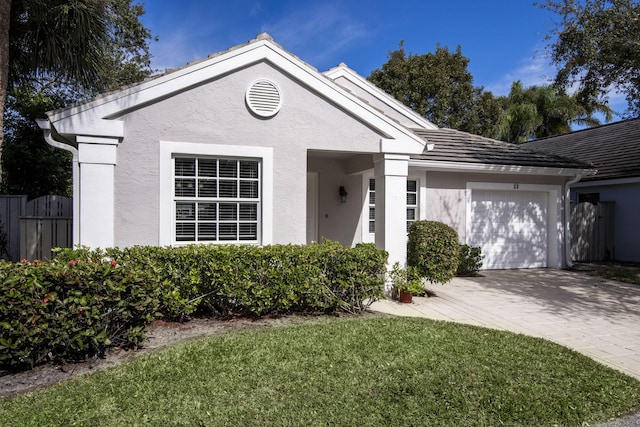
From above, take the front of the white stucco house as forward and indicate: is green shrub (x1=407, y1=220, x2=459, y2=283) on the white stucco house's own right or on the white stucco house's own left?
on the white stucco house's own left

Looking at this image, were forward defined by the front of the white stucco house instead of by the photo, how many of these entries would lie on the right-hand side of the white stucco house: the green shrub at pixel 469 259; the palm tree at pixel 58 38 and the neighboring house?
1

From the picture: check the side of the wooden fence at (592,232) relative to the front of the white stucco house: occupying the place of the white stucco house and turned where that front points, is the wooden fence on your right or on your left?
on your left

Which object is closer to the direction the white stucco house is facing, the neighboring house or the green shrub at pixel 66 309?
the green shrub

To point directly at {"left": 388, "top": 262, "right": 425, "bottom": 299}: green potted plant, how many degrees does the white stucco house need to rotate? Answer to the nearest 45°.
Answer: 0° — it already faces it

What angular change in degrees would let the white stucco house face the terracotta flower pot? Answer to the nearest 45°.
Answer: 0° — it already faces it

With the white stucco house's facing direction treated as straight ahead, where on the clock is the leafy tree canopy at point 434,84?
The leafy tree canopy is roughly at 7 o'clock from the white stucco house.

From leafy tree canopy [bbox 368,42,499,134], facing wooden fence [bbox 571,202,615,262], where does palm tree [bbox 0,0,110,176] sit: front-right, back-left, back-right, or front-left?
front-right

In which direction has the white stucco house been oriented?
toward the camera

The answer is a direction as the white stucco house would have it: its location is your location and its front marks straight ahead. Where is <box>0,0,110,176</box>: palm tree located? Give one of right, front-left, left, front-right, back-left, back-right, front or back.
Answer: right

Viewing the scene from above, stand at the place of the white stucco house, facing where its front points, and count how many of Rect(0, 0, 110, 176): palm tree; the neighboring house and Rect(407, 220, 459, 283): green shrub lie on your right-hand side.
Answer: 1

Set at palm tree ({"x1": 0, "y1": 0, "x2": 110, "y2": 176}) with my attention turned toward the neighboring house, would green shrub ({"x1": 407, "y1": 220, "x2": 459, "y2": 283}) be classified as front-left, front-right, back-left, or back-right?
front-right

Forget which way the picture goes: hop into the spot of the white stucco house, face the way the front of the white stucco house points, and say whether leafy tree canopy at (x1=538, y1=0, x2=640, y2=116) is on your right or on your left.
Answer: on your left
